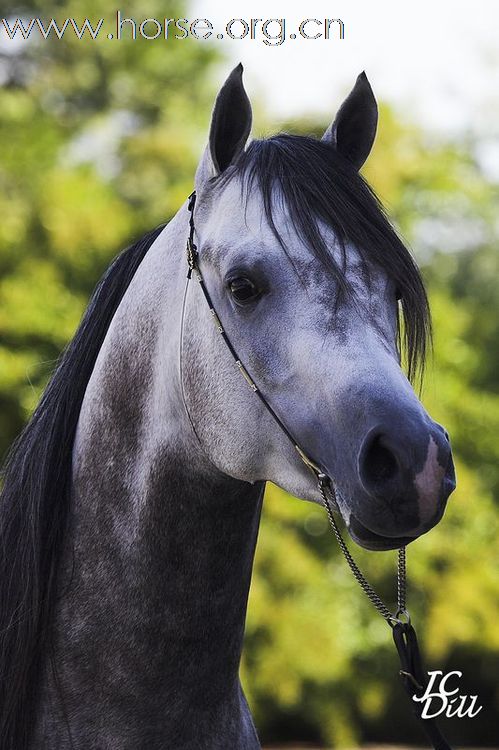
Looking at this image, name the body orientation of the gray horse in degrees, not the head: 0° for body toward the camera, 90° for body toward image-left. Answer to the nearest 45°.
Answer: approximately 315°
